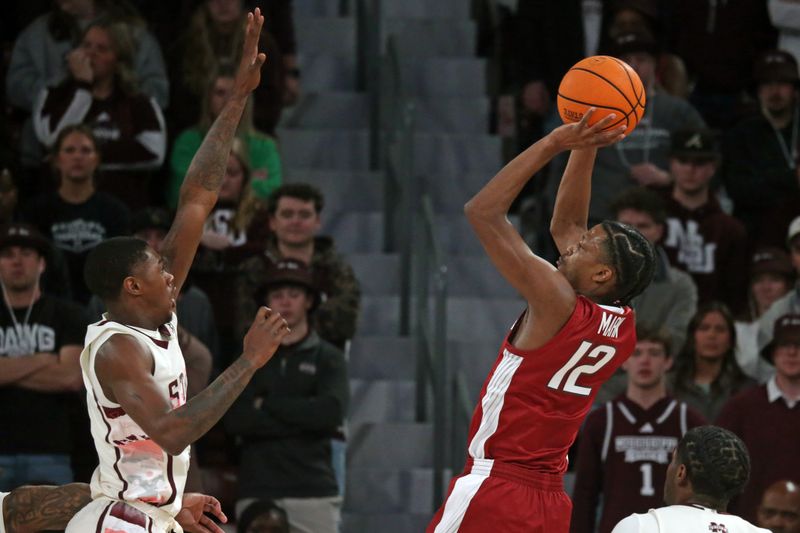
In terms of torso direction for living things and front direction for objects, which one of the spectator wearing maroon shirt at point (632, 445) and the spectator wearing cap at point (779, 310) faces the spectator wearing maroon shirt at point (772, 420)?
the spectator wearing cap

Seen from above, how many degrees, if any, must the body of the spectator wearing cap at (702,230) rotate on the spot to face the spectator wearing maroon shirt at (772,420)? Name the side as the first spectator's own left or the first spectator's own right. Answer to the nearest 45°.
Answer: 0° — they already face them

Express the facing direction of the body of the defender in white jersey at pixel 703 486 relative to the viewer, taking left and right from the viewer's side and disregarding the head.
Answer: facing away from the viewer and to the left of the viewer

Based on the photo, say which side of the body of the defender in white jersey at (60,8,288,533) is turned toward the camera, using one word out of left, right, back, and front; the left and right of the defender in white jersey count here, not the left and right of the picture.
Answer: right

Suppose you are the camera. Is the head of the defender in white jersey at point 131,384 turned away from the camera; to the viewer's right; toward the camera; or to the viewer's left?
to the viewer's right

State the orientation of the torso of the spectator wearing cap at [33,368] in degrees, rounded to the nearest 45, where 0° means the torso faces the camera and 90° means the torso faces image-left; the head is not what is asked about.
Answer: approximately 0°

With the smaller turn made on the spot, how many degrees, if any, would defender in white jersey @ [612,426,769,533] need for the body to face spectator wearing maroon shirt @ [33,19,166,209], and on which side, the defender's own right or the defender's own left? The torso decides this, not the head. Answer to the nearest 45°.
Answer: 0° — they already face them

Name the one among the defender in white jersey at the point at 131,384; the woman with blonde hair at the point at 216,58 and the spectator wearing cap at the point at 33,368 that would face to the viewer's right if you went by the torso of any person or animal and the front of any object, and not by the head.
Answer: the defender in white jersey

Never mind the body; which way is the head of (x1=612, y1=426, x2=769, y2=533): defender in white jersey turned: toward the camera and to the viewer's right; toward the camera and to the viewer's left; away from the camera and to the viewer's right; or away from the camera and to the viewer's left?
away from the camera and to the viewer's left

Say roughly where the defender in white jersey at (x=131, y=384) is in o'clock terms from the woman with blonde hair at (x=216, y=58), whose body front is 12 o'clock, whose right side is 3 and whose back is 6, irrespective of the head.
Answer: The defender in white jersey is roughly at 12 o'clock from the woman with blonde hair.

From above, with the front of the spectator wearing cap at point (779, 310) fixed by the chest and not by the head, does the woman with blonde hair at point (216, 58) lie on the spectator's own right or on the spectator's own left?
on the spectator's own right
